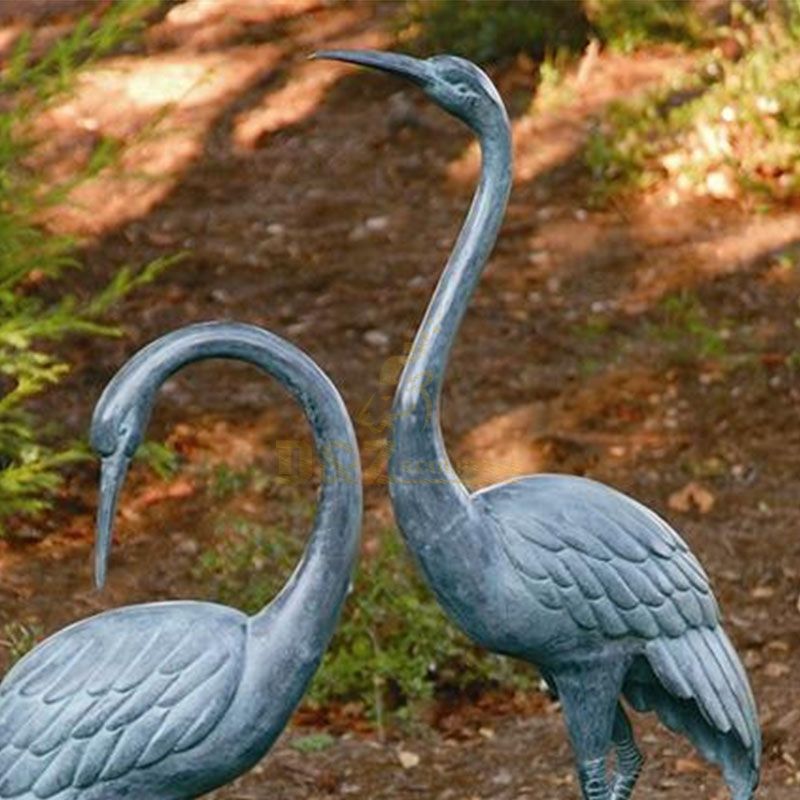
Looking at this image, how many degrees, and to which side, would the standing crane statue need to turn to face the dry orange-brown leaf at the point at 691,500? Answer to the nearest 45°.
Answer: approximately 90° to its right

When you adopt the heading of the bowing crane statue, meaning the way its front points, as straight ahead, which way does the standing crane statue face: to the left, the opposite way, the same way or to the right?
the opposite way

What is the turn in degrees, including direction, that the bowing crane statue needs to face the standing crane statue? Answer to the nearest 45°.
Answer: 0° — it already faces it

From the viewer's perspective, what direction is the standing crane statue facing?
to the viewer's left

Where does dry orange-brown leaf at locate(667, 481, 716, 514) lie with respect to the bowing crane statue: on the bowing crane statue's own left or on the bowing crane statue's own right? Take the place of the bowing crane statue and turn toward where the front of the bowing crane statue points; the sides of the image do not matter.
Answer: on the bowing crane statue's own left

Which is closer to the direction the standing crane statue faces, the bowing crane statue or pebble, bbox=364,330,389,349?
the bowing crane statue

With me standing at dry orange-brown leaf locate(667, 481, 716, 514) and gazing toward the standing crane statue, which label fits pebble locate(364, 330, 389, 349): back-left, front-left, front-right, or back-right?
back-right

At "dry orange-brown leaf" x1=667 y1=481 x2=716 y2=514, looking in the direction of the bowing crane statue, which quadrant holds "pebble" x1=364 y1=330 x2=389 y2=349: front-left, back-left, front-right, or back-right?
back-right

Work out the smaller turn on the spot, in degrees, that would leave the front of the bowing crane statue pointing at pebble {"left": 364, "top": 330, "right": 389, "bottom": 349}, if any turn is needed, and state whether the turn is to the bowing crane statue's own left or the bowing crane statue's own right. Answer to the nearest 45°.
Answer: approximately 90° to the bowing crane statue's own left

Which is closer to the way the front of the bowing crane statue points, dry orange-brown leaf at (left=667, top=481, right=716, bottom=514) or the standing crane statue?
the standing crane statue

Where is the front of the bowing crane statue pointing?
to the viewer's right
